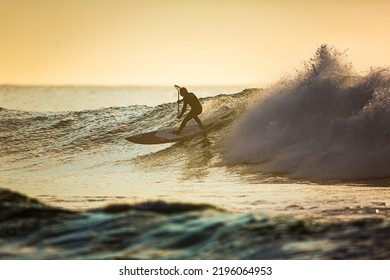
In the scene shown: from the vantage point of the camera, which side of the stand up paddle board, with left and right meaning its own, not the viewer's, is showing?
left

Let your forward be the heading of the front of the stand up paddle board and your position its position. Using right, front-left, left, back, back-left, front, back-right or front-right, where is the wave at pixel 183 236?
left

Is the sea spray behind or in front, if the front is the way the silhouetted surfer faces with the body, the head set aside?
behind

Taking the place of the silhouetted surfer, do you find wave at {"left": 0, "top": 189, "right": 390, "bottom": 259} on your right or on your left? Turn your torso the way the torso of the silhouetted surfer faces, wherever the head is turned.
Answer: on your left

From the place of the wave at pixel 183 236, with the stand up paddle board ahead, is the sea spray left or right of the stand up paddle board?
right
